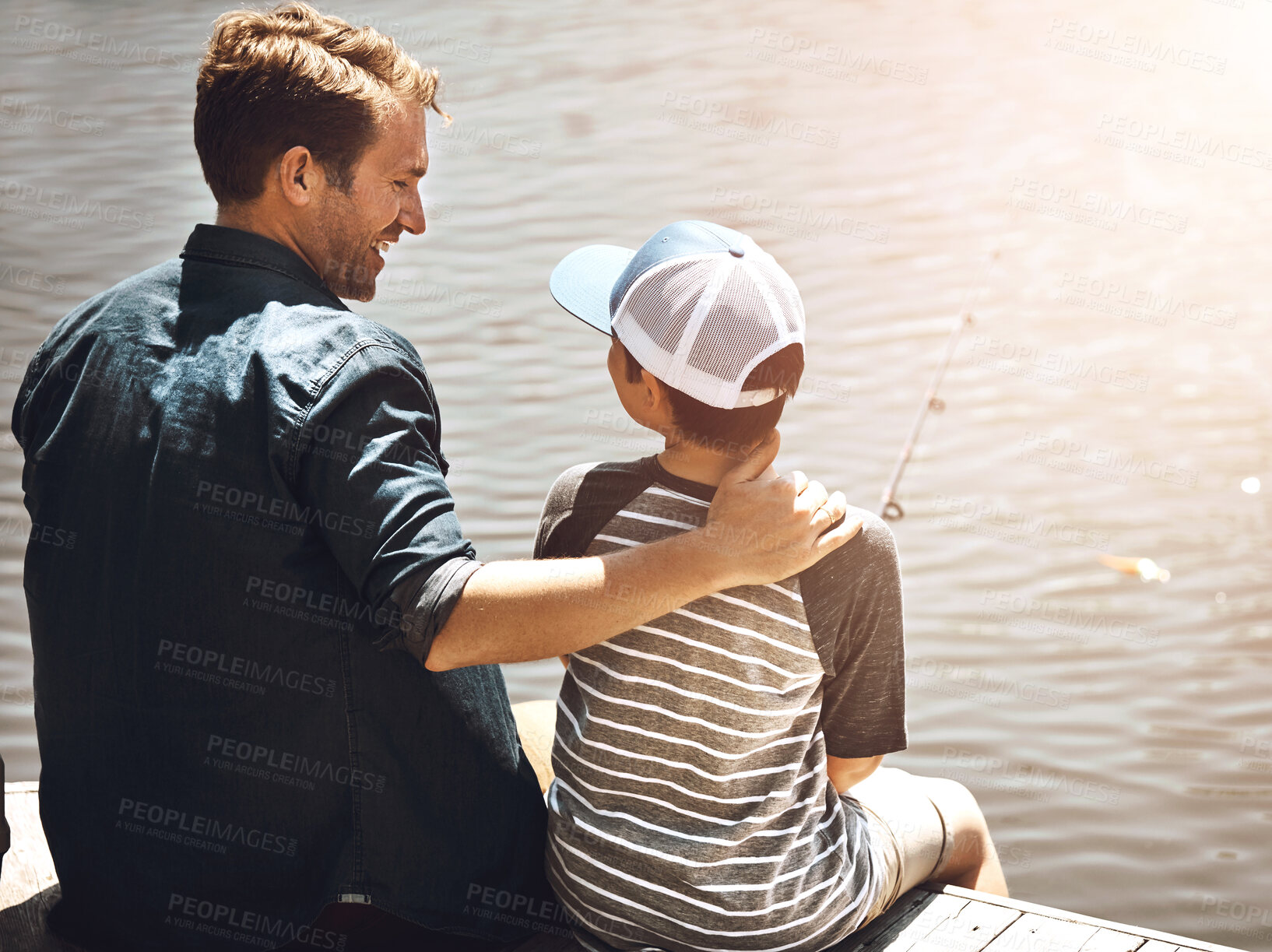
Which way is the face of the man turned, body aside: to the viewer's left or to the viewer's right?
to the viewer's right

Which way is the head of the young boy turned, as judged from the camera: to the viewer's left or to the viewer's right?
to the viewer's left

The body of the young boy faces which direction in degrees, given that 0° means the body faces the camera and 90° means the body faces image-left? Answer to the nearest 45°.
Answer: approximately 180°
